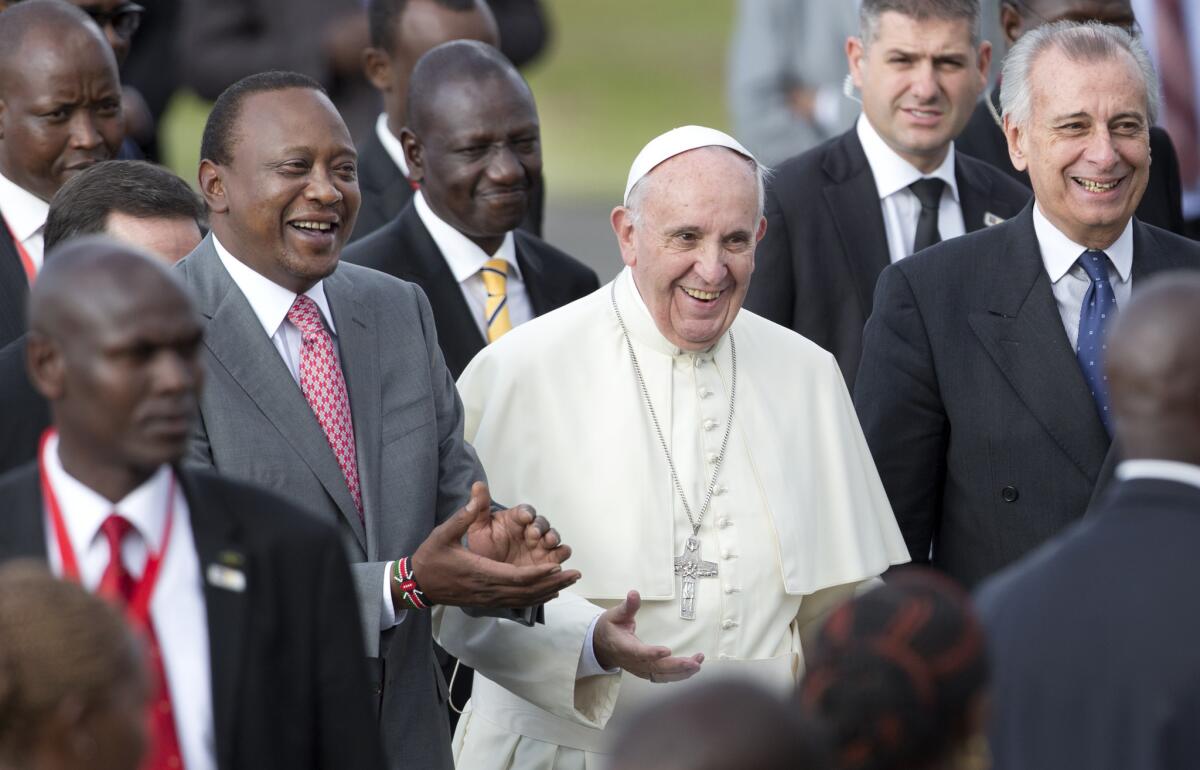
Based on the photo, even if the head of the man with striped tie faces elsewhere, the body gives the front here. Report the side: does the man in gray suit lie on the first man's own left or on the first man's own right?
on the first man's own right

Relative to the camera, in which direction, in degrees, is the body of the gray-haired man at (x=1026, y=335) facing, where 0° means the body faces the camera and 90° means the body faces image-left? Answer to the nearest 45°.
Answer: approximately 315°

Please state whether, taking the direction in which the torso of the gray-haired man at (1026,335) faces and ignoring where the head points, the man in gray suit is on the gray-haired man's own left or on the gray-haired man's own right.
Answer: on the gray-haired man's own right

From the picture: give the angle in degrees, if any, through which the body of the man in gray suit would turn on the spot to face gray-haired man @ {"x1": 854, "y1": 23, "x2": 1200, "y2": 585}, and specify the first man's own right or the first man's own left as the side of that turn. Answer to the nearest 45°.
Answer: approximately 45° to the first man's own left

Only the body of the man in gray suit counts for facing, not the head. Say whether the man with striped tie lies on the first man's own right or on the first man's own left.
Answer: on the first man's own left

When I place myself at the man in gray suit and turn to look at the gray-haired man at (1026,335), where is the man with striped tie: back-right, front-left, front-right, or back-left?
front-left

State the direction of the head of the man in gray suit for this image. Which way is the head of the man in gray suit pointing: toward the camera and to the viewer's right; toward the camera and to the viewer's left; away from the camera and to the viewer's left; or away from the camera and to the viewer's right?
toward the camera and to the viewer's right

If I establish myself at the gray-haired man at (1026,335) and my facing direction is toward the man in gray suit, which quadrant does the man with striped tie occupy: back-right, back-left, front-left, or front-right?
front-right

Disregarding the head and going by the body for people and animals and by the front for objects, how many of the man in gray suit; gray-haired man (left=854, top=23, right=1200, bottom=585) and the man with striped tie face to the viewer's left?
0

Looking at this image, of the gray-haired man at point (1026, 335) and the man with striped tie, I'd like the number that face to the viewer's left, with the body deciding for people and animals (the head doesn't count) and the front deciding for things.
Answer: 0

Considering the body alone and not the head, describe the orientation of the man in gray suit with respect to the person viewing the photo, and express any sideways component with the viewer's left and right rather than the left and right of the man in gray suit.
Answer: facing the viewer and to the right of the viewer
